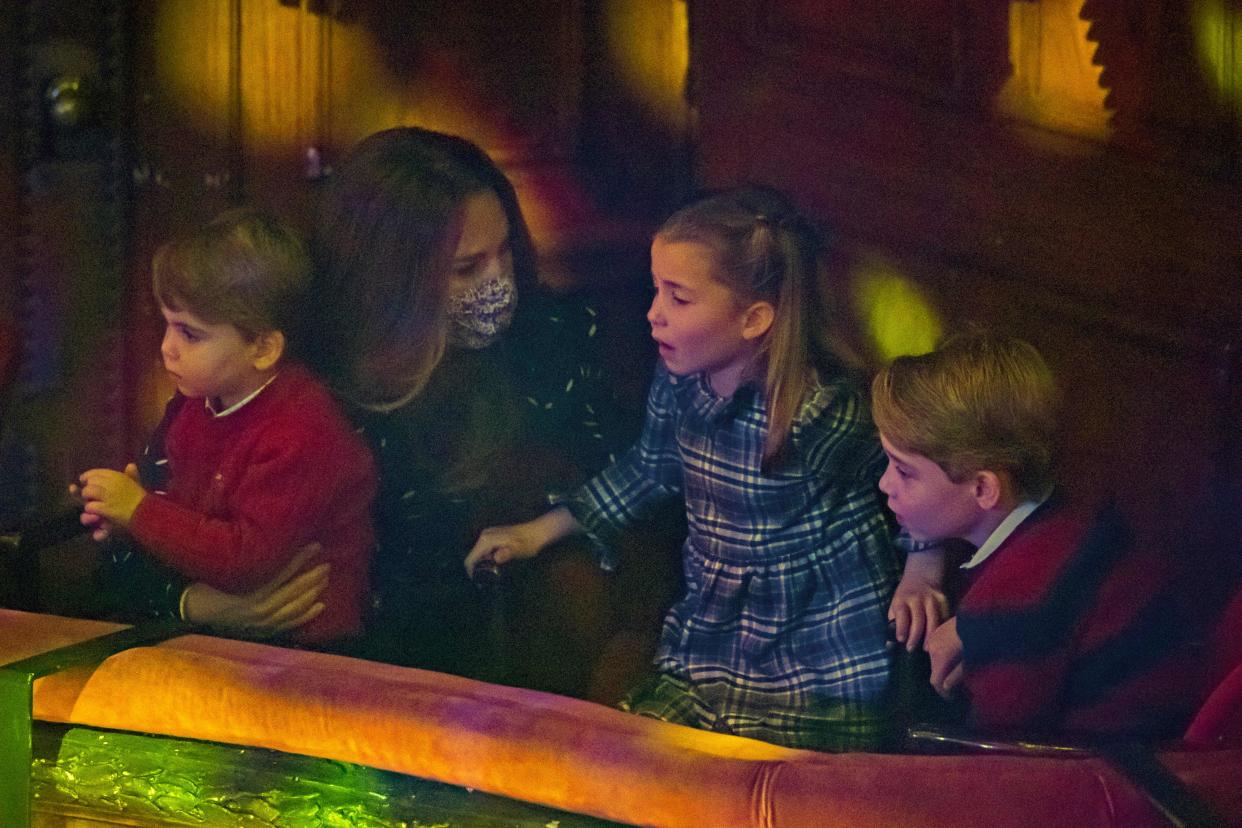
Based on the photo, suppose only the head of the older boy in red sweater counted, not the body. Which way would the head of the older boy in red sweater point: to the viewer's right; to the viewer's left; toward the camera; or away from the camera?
to the viewer's left

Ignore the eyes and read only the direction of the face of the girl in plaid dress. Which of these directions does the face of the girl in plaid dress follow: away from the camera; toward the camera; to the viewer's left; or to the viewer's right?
to the viewer's left

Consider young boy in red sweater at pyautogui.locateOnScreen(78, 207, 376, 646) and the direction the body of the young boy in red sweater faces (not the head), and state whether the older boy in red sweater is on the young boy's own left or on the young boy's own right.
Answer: on the young boy's own left

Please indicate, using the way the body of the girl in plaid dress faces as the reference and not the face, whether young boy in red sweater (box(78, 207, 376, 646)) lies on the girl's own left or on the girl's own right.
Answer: on the girl's own right

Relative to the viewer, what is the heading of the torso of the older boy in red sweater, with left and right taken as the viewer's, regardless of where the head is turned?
facing to the left of the viewer

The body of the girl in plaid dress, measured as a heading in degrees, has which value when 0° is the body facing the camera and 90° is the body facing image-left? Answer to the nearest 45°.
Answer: approximately 45°

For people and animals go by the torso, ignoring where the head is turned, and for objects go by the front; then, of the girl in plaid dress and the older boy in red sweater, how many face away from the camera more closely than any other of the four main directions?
0

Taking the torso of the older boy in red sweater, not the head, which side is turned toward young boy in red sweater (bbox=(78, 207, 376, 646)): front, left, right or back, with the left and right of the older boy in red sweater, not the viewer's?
front

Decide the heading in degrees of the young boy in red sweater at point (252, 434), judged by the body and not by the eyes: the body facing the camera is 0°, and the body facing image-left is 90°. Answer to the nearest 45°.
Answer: approximately 45°

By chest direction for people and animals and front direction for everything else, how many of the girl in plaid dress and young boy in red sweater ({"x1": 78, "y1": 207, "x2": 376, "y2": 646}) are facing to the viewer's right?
0

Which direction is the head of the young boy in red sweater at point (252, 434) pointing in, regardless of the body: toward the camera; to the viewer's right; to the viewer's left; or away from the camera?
to the viewer's left
